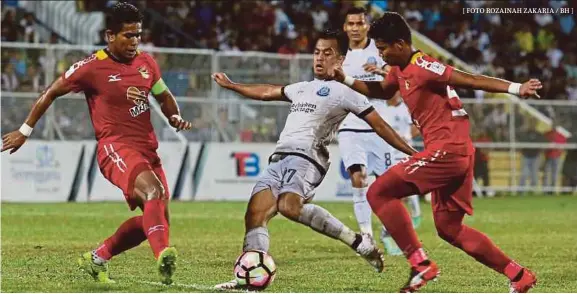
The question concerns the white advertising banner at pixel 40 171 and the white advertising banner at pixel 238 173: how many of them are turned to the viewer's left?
0

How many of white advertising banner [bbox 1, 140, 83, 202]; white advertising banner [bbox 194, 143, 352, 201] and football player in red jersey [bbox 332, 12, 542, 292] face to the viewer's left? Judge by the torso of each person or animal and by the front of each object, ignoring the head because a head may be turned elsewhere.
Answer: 1

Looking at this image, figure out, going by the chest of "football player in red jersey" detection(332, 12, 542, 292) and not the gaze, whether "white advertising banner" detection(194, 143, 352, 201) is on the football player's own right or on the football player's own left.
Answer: on the football player's own right

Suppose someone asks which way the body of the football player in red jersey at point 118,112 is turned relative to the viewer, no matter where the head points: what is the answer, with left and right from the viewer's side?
facing the viewer and to the right of the viewer

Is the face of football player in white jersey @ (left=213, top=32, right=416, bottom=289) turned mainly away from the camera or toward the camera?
toward the camera

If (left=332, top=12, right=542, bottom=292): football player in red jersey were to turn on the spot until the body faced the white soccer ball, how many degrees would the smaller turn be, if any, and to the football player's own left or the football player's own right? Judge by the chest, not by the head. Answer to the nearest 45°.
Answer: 0° — they already face it

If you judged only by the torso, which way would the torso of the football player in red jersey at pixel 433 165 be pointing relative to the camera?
to the viewer's left

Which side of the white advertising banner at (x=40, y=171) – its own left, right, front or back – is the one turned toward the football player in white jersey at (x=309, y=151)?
front

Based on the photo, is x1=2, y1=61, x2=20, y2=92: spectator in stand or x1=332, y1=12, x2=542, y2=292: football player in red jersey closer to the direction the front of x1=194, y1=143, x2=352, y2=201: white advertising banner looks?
the football player in red jersey

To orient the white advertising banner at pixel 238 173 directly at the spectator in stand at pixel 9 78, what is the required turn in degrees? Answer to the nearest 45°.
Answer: approximately 90° to its right

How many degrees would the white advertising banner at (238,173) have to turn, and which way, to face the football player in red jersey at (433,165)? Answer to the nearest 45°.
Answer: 0° — it already faces them

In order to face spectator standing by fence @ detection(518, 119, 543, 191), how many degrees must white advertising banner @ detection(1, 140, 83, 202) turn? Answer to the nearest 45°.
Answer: approximately 90° to its left

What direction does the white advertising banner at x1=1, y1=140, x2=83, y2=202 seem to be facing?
toward the camera

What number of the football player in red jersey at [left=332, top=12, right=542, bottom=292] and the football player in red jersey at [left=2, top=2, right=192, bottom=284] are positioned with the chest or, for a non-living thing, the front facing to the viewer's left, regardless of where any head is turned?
1

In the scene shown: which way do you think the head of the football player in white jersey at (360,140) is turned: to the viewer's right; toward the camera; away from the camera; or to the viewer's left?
toward the camera

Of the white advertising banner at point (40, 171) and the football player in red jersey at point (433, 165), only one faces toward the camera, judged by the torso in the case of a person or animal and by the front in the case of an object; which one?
the white advertising banner
